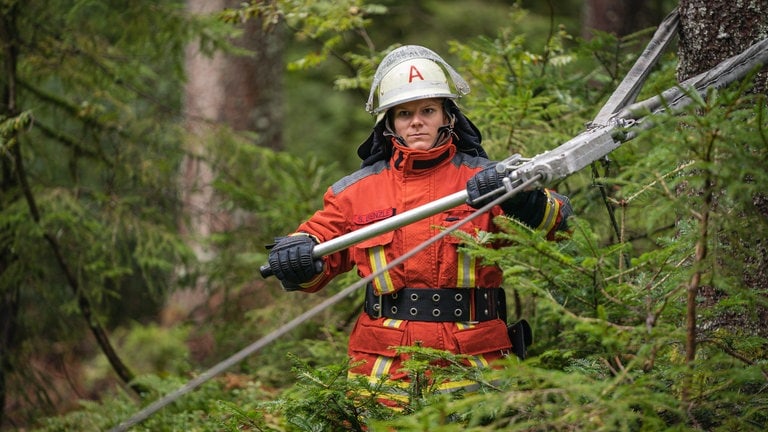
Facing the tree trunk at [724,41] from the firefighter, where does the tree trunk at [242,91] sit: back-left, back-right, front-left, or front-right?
back-left

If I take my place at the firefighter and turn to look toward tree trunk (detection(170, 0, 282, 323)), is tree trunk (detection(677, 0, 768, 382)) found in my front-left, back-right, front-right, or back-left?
back-right

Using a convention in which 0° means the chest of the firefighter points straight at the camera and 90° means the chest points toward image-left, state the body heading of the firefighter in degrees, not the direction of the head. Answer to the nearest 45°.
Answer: approximately 0°

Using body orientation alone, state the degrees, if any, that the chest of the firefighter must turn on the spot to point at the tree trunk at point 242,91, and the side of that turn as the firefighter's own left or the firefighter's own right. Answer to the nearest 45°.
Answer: approximately 180°

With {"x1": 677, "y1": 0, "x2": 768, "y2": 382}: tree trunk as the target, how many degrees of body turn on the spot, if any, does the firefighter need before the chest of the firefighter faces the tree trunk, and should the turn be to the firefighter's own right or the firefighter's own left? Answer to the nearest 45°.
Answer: approximately 90° to the firefighter's own left
